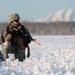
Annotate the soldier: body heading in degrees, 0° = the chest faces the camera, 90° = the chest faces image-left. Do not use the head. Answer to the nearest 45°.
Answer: approximately 315°
